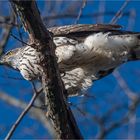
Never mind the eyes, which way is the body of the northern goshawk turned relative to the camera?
to the viewer's left
